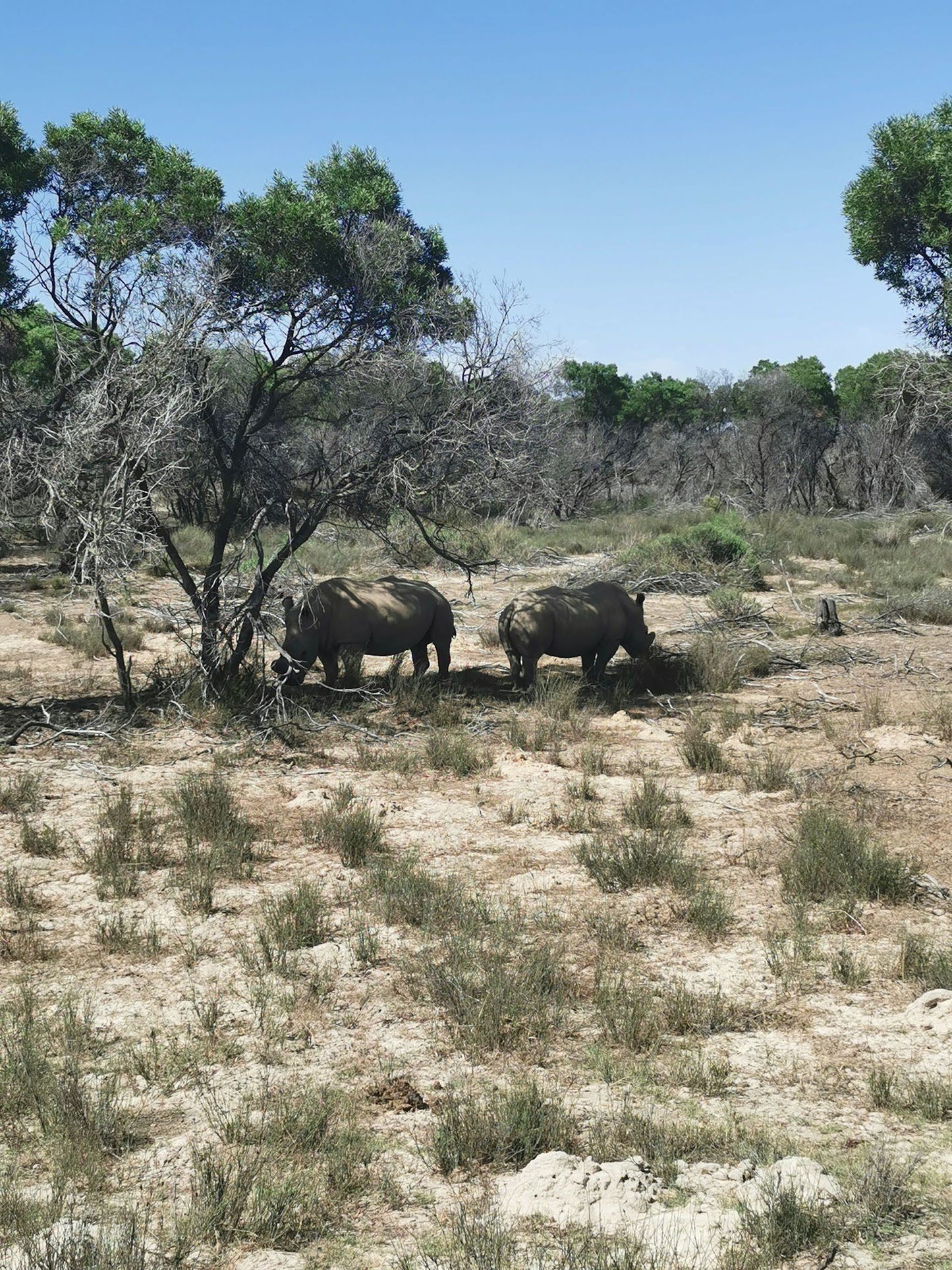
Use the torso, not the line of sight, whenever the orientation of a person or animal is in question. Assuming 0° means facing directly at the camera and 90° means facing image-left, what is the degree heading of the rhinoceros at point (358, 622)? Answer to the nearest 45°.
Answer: approximately 90°

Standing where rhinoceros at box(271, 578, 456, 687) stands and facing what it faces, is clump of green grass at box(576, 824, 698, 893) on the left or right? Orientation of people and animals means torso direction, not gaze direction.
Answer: on its left

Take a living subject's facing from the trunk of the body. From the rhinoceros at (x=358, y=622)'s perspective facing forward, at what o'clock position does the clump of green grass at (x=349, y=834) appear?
The clump of green grass is roughly at 9 o'clock from the rhinoceros.

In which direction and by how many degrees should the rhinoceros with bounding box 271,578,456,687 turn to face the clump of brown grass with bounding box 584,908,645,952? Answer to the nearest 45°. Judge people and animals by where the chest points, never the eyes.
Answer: approximately 90° to its left

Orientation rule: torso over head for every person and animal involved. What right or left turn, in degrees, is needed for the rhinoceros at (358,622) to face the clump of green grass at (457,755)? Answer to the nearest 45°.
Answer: approximately 90° to its left

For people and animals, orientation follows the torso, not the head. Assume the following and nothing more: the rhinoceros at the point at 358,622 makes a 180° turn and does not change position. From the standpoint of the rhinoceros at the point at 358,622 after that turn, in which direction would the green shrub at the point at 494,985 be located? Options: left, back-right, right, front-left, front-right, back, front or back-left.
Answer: right

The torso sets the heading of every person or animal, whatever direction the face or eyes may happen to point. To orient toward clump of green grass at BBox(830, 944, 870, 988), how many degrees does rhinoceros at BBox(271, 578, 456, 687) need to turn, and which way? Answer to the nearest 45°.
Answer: approximately 90° to its left

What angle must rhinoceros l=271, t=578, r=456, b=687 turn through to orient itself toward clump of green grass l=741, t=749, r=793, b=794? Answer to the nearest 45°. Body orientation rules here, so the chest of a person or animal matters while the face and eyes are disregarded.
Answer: approximately 135° to its left

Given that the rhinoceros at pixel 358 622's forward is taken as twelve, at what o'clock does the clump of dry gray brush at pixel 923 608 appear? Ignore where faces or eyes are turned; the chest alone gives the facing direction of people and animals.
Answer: The clump of dry gray brush is roughly at 5 o'clock from the rhinoceros.

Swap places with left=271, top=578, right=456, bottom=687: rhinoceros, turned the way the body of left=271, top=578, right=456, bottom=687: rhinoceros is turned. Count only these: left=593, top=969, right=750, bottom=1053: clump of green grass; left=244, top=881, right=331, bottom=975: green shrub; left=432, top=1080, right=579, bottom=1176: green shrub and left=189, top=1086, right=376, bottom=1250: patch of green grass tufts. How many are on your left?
4

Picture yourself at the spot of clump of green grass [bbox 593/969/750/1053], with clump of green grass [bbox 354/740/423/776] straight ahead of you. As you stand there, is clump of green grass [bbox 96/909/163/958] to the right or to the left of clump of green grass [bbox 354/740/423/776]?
left

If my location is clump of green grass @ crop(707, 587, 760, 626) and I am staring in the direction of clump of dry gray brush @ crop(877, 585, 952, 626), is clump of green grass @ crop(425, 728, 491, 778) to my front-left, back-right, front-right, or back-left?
back-right

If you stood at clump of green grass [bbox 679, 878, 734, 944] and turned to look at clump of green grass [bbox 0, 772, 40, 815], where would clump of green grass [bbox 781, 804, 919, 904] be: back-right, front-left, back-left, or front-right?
back-right

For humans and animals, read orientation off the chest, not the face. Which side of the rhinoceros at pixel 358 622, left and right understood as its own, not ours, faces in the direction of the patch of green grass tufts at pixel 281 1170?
left

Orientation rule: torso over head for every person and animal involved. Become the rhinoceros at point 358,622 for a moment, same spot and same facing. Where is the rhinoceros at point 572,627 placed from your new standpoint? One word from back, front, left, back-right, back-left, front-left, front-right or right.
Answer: back
